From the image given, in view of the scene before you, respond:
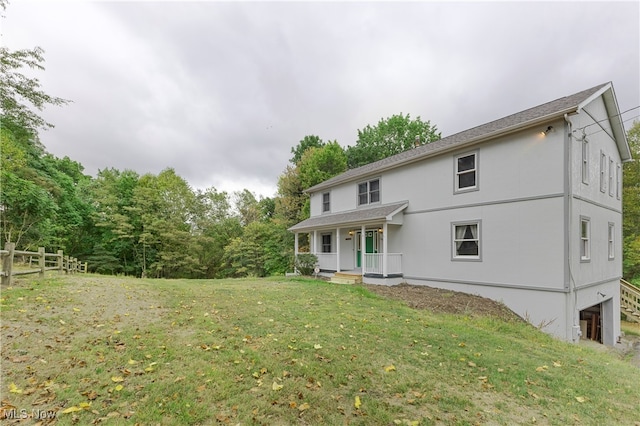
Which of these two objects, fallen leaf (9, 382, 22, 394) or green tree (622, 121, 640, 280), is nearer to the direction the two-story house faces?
the fallen leaf

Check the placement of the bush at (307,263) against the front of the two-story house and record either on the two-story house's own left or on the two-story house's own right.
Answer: on the two-story house's own right

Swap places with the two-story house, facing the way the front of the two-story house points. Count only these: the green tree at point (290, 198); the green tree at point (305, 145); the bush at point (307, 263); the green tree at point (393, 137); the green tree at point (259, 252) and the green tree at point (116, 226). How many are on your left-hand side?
0

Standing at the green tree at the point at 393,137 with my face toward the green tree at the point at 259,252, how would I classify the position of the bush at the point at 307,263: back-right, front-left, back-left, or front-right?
front-left

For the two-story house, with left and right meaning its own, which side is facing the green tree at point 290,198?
right

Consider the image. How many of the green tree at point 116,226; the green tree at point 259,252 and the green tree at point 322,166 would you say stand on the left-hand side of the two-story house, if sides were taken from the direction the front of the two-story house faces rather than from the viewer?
0

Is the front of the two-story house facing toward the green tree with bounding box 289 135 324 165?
no

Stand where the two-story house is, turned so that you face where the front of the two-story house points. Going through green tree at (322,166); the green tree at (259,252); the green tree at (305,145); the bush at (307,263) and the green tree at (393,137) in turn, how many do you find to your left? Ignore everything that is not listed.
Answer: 0

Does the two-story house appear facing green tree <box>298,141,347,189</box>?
no

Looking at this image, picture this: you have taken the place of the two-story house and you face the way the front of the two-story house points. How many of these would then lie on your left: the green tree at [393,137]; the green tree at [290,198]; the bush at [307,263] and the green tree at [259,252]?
0

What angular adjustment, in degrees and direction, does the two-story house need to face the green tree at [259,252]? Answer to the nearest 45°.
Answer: approximately 90° to its right

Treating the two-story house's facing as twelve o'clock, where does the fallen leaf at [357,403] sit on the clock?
The fallen leaf is roughly at 11 o'clock from the two-story house.

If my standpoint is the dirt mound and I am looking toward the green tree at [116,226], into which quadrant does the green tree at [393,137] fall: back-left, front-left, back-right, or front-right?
front-right

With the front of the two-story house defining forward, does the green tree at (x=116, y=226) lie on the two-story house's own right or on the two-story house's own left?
on the two-story house's own right
